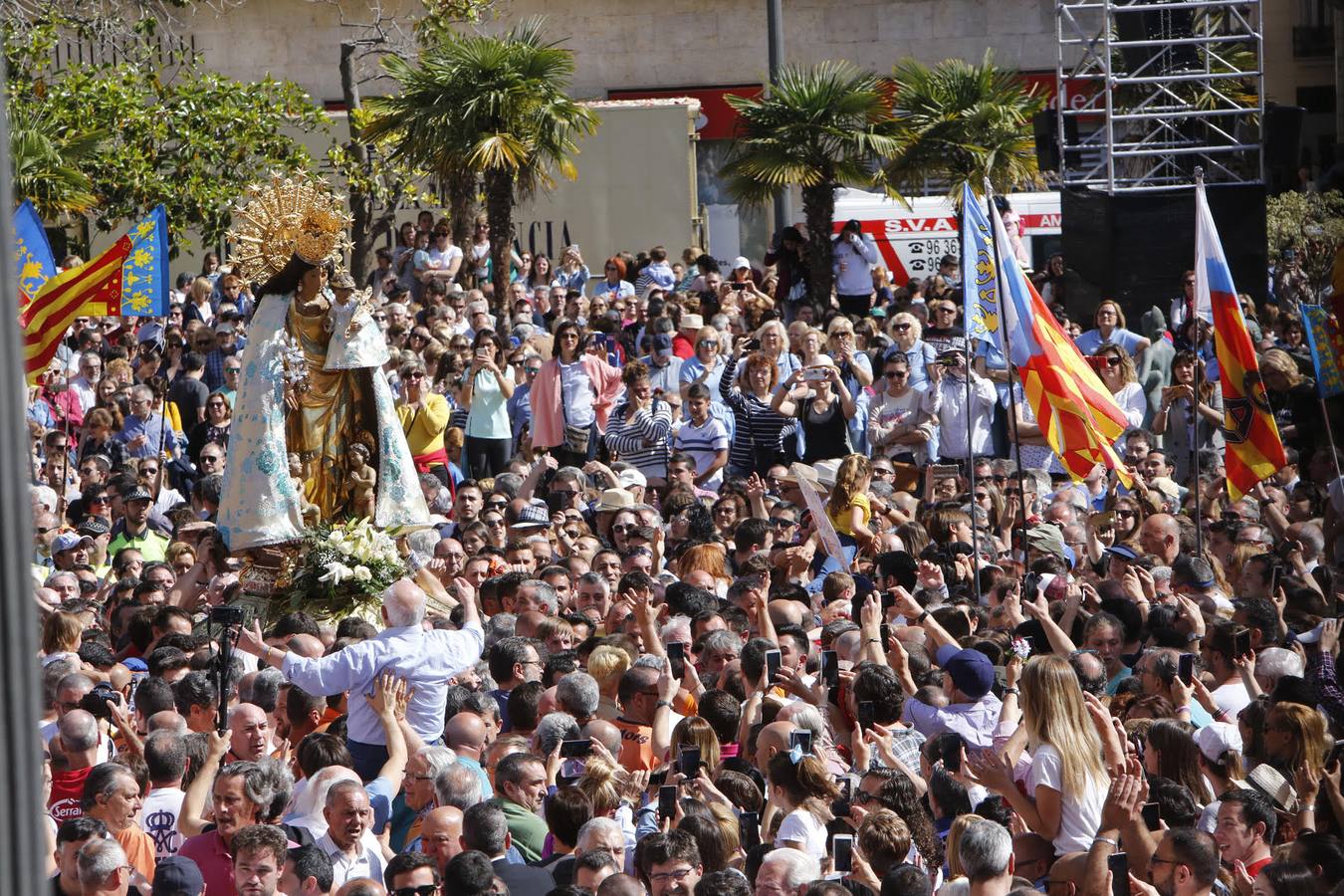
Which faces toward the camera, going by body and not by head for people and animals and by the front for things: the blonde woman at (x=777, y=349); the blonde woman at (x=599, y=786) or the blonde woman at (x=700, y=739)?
the blonde woman at (x=777, y=349)

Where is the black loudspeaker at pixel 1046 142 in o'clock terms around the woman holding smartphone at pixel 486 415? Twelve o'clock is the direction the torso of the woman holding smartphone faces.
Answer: The black loudspeaker is roughly at 8 o'clock from the woman holding smartphone.

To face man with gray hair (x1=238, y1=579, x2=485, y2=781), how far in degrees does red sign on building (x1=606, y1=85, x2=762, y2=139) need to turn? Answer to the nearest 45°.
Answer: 0° — it already faces them

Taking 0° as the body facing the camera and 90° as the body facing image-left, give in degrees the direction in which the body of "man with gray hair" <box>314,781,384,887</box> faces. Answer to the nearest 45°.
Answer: approximately 315°

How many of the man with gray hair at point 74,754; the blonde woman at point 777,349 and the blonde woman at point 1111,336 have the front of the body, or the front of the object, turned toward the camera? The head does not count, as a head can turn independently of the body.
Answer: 2

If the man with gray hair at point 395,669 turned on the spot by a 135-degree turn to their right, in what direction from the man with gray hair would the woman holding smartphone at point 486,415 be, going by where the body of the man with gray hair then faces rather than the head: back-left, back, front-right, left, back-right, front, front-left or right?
back-left

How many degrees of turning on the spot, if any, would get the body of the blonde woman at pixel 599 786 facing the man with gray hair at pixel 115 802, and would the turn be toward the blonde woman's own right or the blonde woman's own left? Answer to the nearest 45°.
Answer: approximately 90° to the blonde woman's own left

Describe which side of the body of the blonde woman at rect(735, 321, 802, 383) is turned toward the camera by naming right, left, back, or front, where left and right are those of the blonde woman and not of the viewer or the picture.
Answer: front

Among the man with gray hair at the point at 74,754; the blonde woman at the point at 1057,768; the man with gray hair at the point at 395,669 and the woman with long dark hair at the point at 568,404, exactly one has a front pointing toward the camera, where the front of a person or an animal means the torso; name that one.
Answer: the woman with long dark hair

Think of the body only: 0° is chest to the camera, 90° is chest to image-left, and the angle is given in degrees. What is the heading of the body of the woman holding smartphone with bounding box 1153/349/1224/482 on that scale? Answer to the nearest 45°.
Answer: approximately 45°
